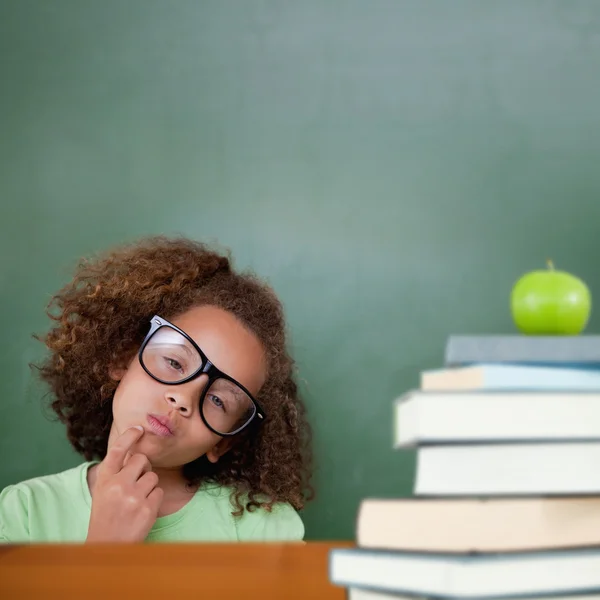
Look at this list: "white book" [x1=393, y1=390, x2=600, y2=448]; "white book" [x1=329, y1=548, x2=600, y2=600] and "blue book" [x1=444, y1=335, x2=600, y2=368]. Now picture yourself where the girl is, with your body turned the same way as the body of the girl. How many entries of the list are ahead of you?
3

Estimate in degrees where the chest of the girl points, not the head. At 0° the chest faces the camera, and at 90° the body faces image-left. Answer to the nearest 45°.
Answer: approximately 0°
